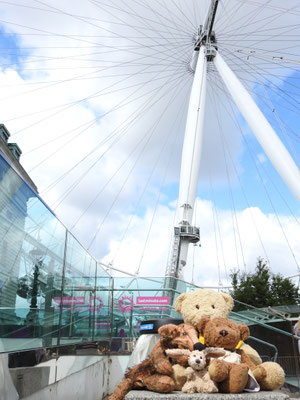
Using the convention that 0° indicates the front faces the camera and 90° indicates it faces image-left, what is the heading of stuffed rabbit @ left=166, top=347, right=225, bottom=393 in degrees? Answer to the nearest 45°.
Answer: approximately 0°

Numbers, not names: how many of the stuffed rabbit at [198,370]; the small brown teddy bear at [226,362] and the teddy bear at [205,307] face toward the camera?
3

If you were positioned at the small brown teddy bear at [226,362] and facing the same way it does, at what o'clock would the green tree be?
The green tree is roughly at 6 o'clock from the small brown teddy bear.

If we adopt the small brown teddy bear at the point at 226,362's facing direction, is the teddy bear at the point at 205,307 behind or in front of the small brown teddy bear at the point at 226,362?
behind

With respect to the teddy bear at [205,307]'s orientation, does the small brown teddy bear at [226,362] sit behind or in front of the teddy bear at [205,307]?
in front

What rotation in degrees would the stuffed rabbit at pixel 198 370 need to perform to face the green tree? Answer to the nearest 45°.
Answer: approximately 180°

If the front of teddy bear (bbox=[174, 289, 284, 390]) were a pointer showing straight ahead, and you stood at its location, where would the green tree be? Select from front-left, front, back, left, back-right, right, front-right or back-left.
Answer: back

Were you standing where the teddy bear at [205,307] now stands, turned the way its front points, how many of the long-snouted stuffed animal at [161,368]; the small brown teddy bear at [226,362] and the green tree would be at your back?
1

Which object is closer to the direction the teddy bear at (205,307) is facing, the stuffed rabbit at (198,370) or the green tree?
the stuffed rabbit
